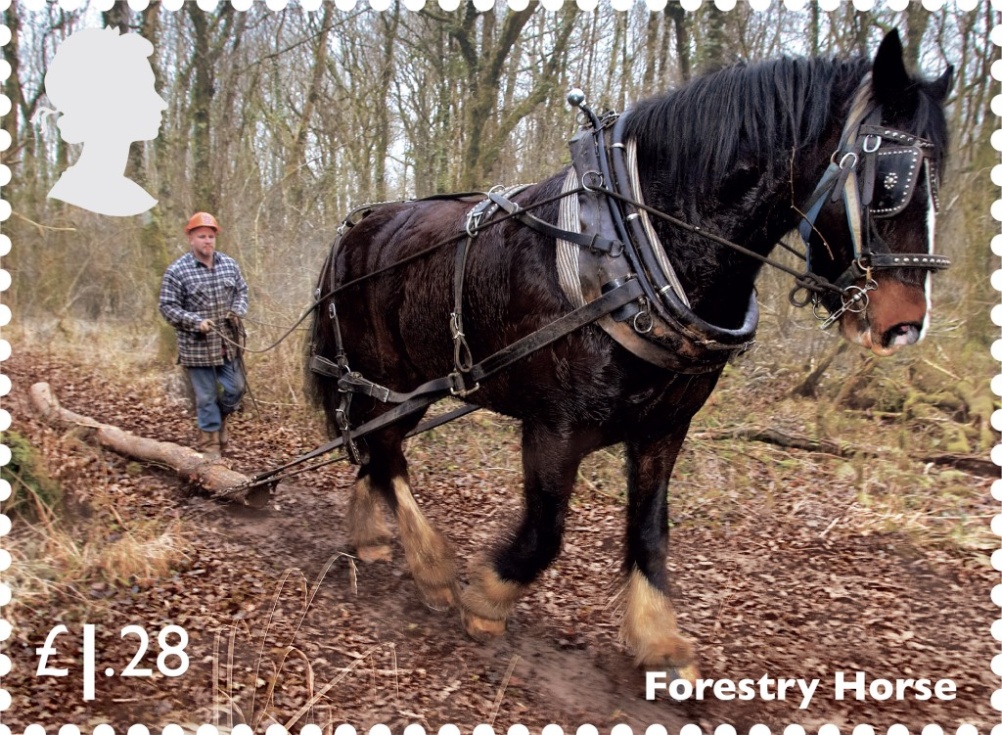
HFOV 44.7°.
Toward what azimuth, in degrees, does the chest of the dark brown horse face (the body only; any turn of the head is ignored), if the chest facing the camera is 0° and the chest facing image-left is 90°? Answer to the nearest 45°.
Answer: approximately 315°

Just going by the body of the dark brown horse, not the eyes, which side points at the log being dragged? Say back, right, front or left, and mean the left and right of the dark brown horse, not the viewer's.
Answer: back

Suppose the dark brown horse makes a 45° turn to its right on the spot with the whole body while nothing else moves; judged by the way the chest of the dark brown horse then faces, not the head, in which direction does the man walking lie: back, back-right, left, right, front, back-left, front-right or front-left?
back-right
